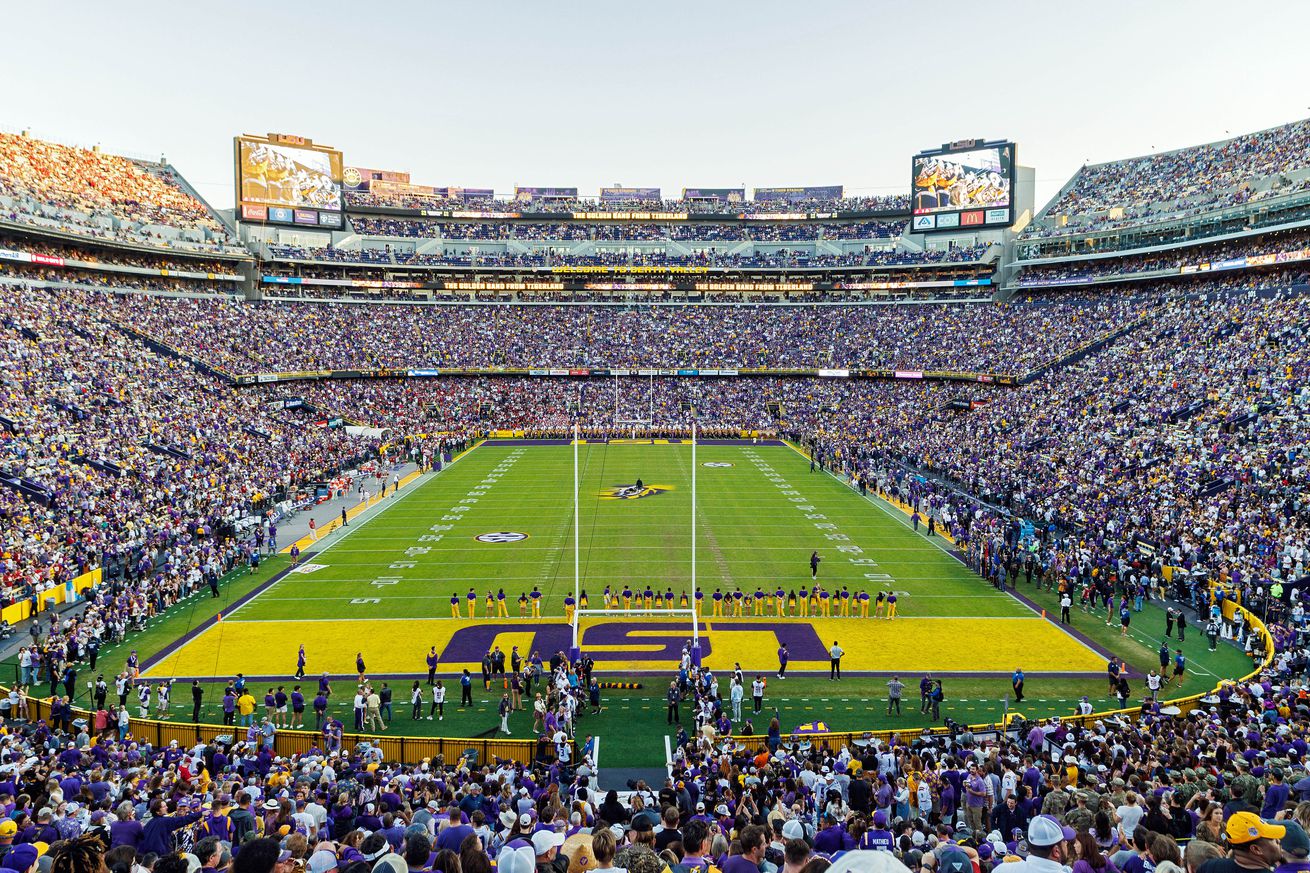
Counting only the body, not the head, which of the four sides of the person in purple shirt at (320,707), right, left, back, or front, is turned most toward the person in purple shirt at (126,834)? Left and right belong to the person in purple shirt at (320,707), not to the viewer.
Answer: back

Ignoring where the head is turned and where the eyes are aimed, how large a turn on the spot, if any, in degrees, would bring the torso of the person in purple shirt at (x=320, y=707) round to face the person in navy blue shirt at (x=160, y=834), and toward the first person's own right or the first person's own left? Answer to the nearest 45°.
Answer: approximately 180°

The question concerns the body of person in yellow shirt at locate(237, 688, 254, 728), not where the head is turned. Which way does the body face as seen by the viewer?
away from the camera

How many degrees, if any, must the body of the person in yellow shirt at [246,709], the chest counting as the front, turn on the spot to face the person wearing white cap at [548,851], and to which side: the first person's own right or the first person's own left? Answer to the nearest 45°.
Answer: approximately 180°

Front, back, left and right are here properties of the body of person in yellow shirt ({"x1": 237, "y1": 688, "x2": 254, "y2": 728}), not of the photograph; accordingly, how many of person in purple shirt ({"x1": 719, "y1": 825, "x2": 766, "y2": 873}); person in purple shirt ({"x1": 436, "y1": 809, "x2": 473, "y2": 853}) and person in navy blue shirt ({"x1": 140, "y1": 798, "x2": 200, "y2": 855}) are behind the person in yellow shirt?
3

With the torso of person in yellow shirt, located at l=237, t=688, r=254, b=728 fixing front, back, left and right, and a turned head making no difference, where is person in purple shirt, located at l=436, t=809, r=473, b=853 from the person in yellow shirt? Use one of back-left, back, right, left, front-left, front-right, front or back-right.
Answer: back

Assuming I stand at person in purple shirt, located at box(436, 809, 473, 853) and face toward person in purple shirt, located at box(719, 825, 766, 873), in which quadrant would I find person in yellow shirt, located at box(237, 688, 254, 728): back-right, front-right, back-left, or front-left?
back-left

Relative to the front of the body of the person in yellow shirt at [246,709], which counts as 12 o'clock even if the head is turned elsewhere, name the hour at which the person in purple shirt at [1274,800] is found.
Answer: The person in purple shirt is roughly at 5 o'clock from the person in yellow shirt.

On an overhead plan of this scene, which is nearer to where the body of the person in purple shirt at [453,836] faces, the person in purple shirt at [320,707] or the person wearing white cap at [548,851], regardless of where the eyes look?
the person in purple shirt

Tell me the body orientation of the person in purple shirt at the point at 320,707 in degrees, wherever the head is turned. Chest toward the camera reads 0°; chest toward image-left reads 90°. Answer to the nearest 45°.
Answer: approximately 180°

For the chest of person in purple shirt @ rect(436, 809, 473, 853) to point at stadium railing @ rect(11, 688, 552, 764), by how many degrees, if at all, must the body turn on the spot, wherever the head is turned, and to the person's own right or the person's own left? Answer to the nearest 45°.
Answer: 0° — they already face it

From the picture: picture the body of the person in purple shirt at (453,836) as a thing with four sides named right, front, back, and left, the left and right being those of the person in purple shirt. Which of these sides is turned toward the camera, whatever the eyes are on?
back
